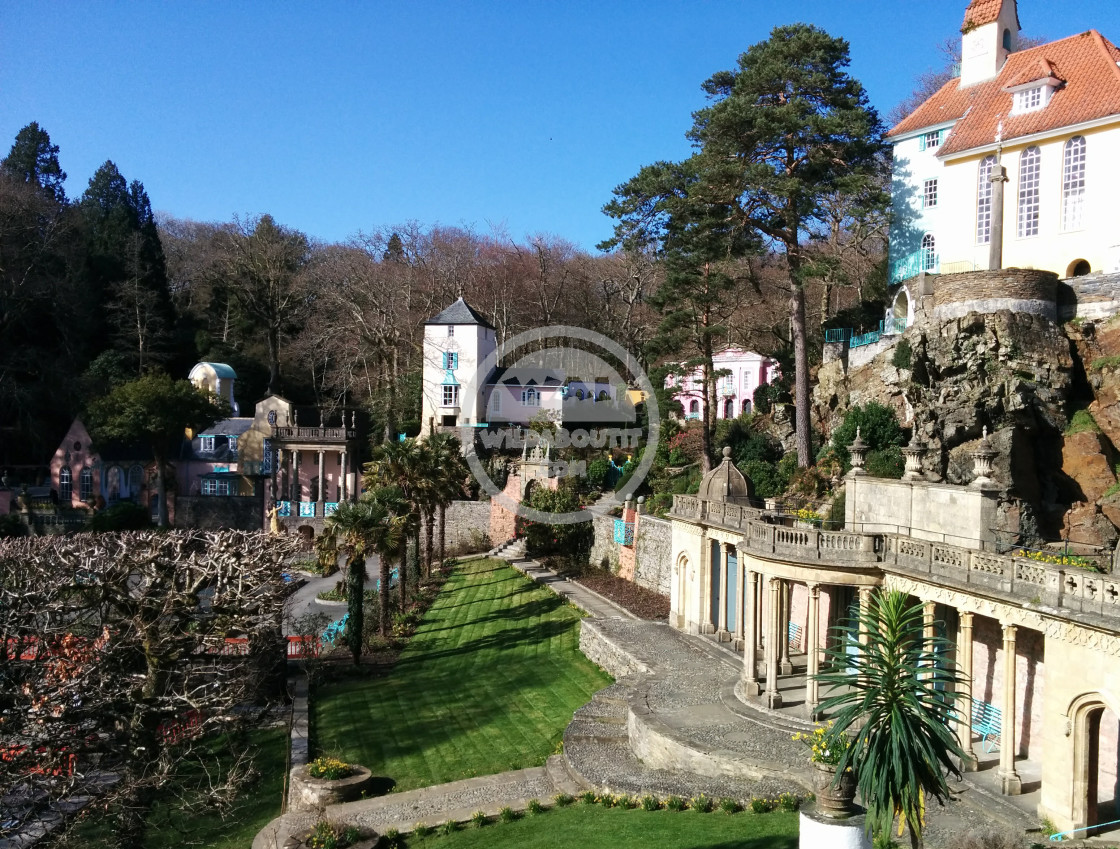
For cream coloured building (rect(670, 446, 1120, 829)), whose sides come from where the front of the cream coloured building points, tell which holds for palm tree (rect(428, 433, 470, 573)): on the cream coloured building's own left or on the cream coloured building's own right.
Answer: on the cream coloured building's own right

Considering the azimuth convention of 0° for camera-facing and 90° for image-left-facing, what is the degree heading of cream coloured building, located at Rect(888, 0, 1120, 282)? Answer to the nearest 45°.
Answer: approximately 45°

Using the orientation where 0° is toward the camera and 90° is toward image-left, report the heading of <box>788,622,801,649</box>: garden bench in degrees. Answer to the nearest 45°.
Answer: approximately 45°

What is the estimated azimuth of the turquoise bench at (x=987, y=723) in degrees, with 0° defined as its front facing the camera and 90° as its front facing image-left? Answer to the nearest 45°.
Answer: approximately 45°

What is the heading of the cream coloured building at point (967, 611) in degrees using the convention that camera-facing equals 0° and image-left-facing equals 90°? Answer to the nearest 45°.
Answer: approximately 45°

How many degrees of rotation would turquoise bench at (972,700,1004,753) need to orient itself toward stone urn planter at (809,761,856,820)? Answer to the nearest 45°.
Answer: approximately 45° to its left
